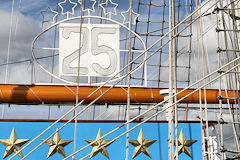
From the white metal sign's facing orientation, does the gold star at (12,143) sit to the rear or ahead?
ahead

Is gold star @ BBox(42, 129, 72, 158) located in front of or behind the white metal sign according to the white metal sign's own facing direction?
in front

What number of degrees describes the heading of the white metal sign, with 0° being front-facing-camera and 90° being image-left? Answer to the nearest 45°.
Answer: approximately 0°

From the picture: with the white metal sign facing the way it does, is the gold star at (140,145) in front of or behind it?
in front
